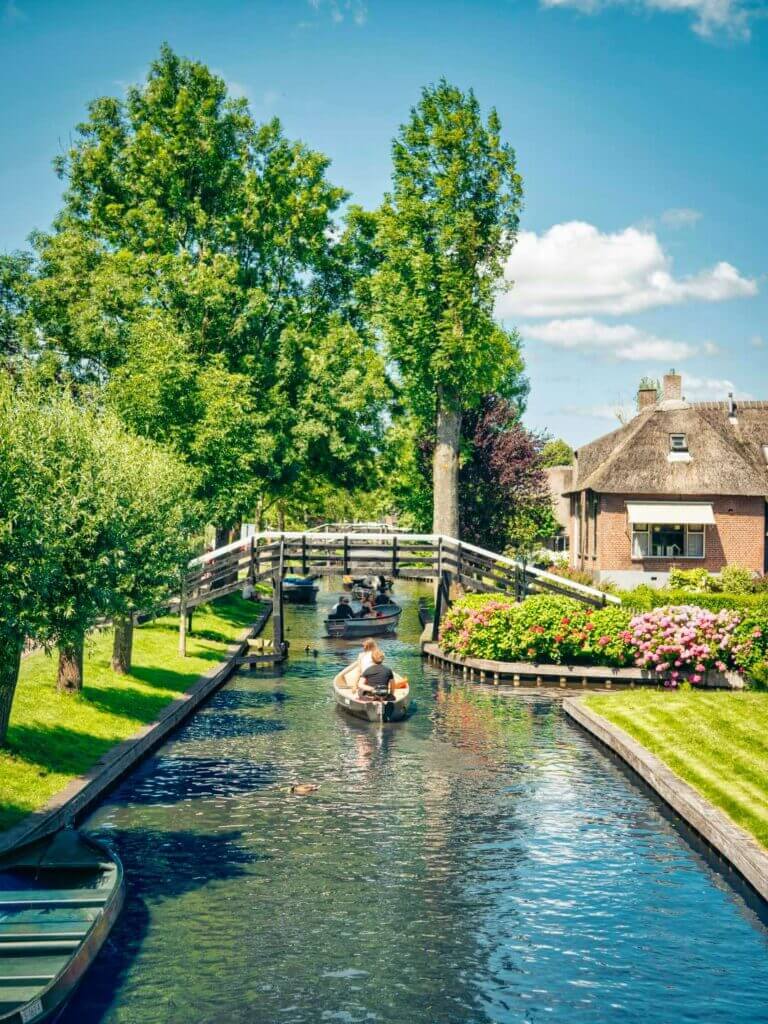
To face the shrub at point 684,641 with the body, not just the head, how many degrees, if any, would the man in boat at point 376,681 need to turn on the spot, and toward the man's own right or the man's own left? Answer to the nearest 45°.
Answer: approximately 45° to the man's own right

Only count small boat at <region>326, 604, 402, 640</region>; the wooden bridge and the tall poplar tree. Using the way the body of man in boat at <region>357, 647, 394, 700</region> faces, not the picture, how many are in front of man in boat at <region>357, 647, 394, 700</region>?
3

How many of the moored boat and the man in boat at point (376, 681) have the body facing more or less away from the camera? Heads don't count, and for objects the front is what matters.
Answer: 2

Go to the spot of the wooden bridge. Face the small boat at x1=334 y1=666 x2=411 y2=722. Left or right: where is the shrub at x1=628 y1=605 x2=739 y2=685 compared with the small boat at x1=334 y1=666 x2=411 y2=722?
left

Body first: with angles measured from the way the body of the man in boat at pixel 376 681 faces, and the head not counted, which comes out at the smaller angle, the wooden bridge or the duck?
the wooden bridge

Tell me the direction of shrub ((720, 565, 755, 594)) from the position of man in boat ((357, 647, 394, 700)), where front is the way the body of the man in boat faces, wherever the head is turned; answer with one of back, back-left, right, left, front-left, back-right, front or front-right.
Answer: front-right

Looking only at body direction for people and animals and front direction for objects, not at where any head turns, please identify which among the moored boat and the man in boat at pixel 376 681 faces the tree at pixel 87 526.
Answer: the moored boat

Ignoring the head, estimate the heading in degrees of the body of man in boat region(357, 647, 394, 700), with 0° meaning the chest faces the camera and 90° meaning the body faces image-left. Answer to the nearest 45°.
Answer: approximately 180°

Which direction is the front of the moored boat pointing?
away from the camera

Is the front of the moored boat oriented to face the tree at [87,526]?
yes
